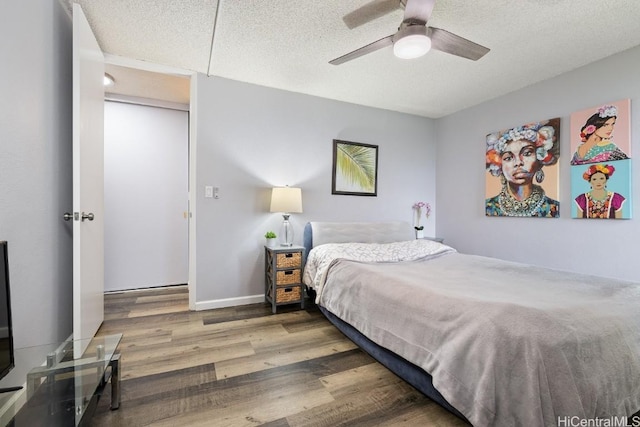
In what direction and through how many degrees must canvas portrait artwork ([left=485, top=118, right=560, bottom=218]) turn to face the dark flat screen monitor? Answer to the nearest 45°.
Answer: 0° — it already faces it

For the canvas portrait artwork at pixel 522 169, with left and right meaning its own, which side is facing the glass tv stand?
front

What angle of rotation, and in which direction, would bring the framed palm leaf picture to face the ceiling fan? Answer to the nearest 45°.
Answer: approximately 45° to its right

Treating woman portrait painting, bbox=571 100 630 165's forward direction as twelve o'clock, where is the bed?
The bed is roughly at 11 o'clock from the woman portrait painting.

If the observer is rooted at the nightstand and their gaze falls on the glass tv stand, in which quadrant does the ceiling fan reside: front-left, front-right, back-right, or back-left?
front-left

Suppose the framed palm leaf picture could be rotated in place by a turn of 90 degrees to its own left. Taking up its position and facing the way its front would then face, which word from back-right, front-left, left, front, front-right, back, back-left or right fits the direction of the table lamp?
back

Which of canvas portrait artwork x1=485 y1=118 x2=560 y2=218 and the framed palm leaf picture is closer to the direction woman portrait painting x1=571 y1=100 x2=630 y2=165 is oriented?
the framed palm leaf picture

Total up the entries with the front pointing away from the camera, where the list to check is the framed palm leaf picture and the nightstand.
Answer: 0

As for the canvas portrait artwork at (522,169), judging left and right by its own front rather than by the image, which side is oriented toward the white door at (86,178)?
front

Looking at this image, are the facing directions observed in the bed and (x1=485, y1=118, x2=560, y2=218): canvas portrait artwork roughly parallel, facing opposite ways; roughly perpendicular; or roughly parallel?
roughly perpendicular

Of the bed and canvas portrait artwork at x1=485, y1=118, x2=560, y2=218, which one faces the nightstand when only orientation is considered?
the canvas portrait artwork

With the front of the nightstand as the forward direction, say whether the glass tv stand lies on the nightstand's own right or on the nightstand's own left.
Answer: on the nightstand's own right

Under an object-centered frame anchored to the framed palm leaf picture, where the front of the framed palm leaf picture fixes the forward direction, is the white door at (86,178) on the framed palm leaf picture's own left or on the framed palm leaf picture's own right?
on the framed palm leaf picture's own right

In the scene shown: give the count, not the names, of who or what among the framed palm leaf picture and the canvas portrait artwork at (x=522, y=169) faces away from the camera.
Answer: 0

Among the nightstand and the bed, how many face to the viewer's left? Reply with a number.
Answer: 0

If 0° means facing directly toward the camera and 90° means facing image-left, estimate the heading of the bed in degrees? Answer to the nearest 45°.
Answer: approximately 315°

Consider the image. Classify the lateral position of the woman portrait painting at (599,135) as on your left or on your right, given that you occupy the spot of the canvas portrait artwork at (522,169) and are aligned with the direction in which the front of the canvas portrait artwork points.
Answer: on your left
